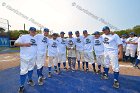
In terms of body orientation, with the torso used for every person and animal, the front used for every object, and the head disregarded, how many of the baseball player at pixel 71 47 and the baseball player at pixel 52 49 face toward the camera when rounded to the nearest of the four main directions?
2

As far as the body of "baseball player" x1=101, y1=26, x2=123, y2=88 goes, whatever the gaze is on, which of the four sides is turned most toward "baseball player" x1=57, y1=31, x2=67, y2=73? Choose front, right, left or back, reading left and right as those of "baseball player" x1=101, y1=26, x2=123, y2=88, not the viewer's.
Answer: right

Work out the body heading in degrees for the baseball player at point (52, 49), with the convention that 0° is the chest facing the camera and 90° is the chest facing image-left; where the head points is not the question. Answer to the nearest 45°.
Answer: approximately 0°

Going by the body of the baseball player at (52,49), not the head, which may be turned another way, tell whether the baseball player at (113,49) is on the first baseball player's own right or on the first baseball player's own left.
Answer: on the first baseball player's own left

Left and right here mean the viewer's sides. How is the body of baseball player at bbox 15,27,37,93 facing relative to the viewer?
facing the viewer and to the right of the viewer

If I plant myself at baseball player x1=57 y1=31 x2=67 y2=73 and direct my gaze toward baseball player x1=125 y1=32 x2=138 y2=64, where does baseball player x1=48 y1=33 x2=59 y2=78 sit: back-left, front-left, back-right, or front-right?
back-right

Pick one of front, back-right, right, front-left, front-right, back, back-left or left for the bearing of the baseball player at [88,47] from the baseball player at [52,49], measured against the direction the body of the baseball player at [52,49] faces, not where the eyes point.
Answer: left
